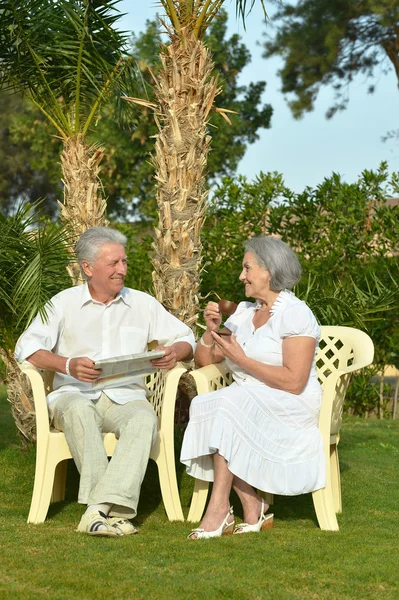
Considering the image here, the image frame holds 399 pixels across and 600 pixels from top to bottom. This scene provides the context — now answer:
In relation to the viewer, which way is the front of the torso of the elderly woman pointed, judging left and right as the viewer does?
facing the viewer and to the left of the viewer

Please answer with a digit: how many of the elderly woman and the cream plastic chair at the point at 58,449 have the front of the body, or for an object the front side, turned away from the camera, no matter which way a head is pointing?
0

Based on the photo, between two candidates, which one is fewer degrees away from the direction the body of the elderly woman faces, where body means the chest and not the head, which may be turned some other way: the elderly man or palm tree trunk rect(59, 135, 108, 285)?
the elderly man

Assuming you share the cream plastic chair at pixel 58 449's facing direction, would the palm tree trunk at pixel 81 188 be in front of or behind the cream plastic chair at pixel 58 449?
behind

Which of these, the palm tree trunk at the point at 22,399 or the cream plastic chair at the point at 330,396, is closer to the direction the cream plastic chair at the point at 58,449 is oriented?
the cream plastic chair

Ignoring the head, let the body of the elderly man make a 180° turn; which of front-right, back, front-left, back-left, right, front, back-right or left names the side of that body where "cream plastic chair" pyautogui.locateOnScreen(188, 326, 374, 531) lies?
right

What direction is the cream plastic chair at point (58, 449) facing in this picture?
toward the camera

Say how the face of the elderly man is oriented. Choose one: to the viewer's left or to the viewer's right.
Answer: to the viewer's right

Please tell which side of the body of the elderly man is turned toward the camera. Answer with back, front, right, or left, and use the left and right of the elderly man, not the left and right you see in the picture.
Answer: front

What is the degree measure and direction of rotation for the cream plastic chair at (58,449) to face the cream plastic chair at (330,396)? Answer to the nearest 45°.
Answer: approximately 90° to its left

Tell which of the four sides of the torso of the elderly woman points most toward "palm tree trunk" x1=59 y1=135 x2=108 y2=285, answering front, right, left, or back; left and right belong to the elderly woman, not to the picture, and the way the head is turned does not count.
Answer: right

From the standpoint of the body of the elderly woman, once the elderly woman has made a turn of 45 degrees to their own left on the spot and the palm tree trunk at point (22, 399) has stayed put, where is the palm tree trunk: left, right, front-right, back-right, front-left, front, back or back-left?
back-right

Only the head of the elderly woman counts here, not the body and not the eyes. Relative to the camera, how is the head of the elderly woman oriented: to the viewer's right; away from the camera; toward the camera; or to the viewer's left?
to the viewer's left

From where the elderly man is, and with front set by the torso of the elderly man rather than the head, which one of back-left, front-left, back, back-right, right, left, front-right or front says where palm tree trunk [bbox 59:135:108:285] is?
back
